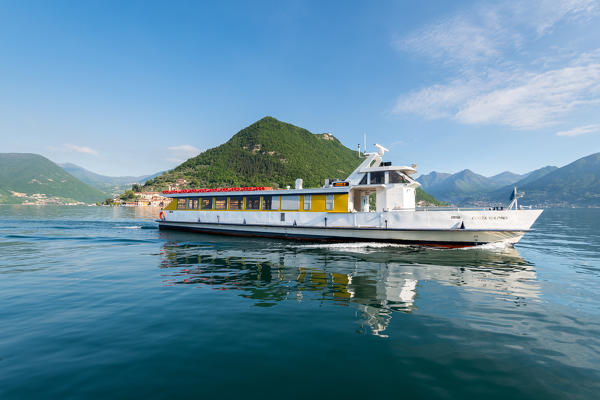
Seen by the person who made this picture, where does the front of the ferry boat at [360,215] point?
facing the viewer and to the right of the viewer
